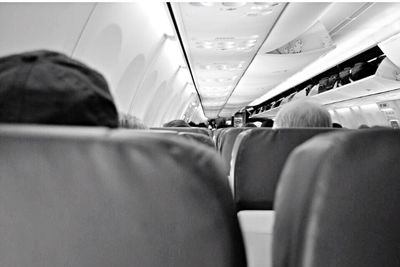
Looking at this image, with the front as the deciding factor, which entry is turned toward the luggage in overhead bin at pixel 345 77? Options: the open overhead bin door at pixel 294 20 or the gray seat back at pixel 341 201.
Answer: the gray seat back

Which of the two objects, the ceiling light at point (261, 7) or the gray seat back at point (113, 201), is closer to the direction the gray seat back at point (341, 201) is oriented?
the ceiling light

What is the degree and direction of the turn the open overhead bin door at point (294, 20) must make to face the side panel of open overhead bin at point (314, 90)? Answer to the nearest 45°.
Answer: approximately 90° to its right

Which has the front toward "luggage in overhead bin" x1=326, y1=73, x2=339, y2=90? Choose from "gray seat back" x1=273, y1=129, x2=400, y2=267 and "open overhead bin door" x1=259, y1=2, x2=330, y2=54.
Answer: the gray seat back

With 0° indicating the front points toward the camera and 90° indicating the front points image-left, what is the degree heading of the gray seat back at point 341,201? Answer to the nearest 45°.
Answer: approximately 180°

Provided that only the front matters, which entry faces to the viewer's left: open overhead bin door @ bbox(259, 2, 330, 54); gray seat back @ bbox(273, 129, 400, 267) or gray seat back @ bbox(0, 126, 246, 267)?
the open overhead bin door

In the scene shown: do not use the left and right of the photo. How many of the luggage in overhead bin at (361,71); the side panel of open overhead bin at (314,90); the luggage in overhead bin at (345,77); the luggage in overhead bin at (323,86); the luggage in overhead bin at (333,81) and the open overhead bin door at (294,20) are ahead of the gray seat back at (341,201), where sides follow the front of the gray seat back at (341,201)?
6

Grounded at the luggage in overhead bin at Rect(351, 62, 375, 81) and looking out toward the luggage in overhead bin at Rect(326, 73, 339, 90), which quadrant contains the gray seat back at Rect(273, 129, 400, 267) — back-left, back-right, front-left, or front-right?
back-left

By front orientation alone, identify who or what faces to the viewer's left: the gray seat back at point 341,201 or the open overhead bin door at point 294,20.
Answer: the open overhead bin door

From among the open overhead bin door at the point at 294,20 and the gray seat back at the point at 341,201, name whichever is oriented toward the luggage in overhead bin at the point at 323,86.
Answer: the gray seat back

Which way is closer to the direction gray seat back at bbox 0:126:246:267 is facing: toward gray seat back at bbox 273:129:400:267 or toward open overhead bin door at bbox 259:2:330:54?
the open overhead bin door

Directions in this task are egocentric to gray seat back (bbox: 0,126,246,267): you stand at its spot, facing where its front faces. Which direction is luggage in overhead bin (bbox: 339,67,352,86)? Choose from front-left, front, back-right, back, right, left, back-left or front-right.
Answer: front-right

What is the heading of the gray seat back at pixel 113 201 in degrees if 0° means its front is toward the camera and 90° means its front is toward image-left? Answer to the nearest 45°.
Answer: approximately 180°

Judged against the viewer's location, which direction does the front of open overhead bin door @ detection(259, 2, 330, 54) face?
facing to the left of the viewer

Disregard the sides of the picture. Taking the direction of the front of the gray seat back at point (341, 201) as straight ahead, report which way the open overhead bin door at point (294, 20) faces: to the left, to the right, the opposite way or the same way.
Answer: to the left

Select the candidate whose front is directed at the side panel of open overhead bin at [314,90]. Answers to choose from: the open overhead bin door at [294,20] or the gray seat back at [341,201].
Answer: the gray seat back
